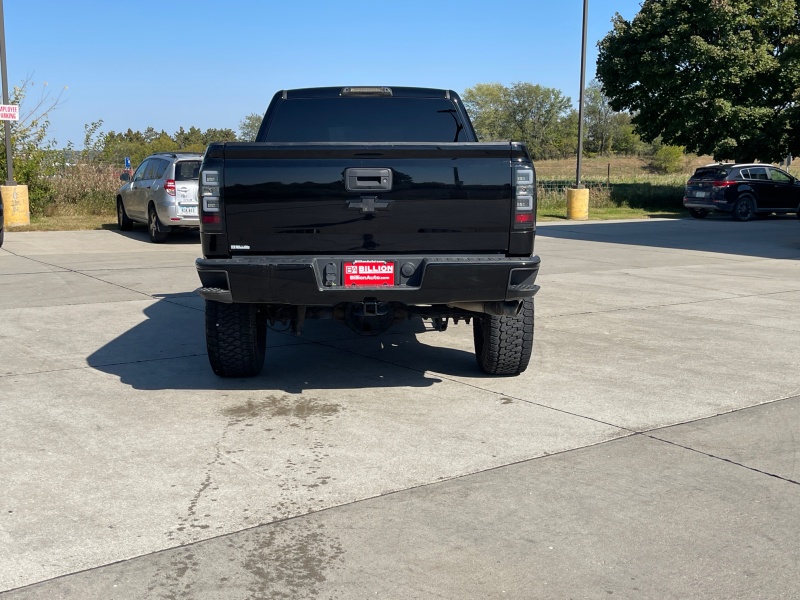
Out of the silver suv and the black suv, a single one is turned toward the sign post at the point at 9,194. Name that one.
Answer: the silver suv

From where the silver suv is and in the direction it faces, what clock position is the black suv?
The black suv is roughly at 4 o'clock from the silver suv.

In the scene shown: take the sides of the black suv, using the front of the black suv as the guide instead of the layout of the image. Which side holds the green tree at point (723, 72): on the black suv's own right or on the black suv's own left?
on the black suv's own left

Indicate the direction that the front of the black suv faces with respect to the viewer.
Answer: facing away from the viewer and to the right of the viewer

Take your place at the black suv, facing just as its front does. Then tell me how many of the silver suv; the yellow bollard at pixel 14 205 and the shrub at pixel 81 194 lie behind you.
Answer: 3

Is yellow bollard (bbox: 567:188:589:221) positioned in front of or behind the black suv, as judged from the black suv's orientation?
behind

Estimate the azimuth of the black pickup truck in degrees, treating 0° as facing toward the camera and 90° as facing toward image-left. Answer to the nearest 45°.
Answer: approximately 180°

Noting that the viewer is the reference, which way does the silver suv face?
facing away from the viewer and to the left of the viewer

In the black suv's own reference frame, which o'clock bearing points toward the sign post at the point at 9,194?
The sign post is roughly at 6 o'clock from the black suv.
